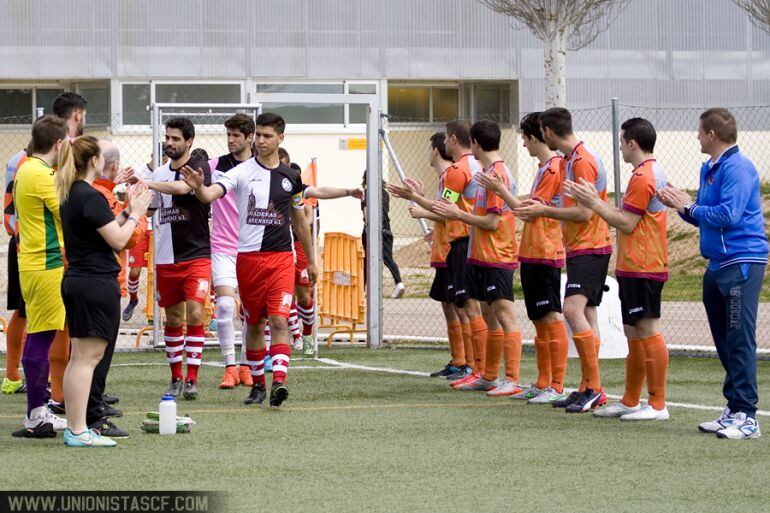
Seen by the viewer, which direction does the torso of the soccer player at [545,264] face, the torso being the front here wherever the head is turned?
to the viewer's left

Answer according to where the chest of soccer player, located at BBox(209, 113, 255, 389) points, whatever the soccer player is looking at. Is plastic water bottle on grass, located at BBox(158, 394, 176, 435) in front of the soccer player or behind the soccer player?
in front

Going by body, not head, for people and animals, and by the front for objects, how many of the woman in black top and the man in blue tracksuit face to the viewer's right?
1

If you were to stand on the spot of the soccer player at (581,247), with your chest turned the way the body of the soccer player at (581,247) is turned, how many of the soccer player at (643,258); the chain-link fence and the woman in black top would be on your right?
1

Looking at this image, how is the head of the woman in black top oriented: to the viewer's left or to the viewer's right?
to the viewer's right

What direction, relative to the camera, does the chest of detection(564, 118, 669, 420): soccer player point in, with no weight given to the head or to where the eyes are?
to the viewer's left

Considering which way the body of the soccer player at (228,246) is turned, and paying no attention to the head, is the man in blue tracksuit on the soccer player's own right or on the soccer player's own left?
on the soccer player's own left

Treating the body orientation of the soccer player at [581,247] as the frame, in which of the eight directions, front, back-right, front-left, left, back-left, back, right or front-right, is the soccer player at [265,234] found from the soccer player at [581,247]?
front

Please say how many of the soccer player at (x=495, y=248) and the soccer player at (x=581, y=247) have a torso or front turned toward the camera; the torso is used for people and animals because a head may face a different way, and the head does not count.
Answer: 0

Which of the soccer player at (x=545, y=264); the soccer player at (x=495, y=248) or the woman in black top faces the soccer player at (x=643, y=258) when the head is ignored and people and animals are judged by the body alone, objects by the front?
the woman in black top

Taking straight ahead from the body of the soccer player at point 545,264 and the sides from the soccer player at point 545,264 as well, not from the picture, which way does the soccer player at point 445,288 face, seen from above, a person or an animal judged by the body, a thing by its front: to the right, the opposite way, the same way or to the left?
the same way

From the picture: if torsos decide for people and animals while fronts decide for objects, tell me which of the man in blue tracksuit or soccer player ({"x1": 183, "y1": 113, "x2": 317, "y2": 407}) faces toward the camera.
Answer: the soccer player

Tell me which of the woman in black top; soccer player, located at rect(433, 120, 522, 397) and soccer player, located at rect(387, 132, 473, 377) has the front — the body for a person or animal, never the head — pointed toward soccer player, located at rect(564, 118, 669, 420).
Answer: the woman in black top

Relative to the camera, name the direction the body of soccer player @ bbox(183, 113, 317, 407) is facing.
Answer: toward the camera

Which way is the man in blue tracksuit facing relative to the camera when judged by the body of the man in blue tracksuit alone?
to the viewer's left

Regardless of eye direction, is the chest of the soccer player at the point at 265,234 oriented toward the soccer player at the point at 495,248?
no

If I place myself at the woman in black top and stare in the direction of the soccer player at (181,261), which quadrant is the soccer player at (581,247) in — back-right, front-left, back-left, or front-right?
front-right

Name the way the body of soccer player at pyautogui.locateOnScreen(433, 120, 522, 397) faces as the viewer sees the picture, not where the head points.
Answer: to the viewer's left

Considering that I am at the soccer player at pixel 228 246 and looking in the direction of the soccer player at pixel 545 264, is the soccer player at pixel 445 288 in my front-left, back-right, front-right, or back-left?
front-left

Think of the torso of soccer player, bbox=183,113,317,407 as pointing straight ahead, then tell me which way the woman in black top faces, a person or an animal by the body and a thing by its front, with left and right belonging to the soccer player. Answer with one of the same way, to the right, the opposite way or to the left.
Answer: to the left

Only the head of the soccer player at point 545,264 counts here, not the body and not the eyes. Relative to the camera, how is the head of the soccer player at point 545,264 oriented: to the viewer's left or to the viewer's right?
to the viewer's left

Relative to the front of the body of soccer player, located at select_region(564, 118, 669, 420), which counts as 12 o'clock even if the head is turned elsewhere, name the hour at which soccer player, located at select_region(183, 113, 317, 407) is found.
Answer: soccer player, located at select_region(183, 113, 317, 407) is roughly at 12 o'clock from soccer player, located at select_region(564, 118, 669, 420).
